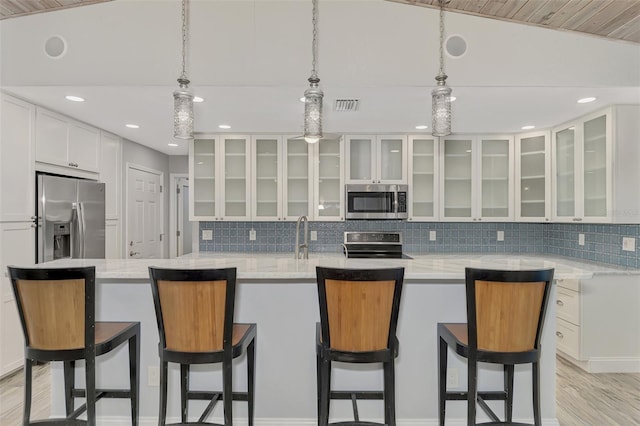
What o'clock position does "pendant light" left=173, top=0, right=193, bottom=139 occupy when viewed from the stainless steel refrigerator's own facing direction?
The pendant light is roughly at 1 o'clock from the stainless steel refrigerator.

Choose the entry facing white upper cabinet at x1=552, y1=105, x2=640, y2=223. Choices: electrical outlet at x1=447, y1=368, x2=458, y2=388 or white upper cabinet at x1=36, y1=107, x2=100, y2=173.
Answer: white upper cabinet at x1=36, y1=107, x2=100, y2=173

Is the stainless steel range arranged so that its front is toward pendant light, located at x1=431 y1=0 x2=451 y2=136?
yes

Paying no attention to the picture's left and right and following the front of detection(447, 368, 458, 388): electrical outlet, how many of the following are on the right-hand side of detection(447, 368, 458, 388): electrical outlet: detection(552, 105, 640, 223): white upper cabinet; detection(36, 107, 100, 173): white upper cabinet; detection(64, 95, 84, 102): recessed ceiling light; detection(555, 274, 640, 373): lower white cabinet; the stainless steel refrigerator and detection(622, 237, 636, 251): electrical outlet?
3

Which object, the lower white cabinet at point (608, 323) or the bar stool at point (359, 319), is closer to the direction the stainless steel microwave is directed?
the bar stool

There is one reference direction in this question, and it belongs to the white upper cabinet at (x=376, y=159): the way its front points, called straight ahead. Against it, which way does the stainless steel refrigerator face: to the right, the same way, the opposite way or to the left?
to the left

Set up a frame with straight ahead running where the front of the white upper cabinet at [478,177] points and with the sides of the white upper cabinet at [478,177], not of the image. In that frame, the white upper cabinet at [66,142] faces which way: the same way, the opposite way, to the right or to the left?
to the left
